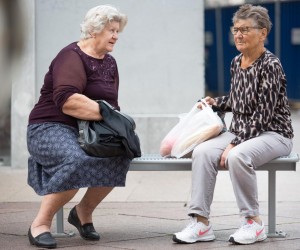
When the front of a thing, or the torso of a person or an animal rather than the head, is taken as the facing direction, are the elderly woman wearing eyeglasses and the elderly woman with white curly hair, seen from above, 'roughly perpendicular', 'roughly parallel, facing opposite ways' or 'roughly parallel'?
roughly perpendicular

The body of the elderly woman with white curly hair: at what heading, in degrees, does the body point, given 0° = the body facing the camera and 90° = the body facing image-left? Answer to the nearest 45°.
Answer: approximately 315°

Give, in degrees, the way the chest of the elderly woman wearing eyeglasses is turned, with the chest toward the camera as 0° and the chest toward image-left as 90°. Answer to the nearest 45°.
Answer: approximately 45°
